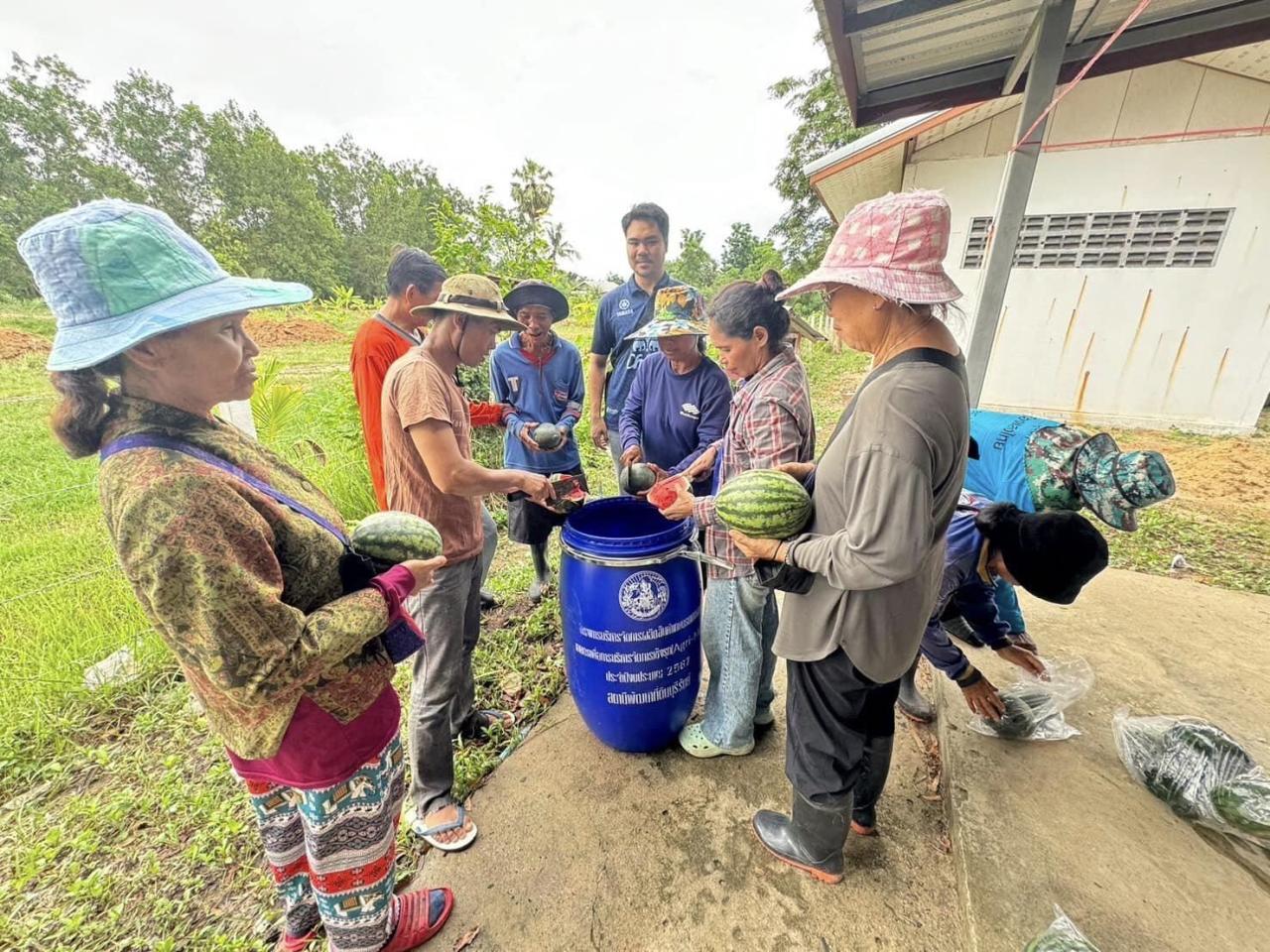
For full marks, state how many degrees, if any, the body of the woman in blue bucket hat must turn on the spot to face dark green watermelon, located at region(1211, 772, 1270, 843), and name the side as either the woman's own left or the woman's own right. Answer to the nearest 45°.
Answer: approximately 45° to the woman's own right

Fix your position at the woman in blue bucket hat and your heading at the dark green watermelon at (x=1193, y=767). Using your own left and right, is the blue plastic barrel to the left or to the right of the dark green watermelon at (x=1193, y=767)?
left

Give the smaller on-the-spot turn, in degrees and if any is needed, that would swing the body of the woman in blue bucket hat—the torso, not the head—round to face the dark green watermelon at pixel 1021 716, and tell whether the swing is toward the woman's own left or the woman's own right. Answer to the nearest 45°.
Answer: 0° — they already face it

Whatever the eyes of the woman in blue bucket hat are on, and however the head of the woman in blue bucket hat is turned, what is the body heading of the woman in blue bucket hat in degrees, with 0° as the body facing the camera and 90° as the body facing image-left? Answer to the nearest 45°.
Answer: approximately 270°

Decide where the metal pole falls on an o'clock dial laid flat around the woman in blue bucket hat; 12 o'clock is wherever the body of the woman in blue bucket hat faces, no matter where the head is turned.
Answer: The metal pole is roughly at 12 o'clock from the woman in blue bucket hat.

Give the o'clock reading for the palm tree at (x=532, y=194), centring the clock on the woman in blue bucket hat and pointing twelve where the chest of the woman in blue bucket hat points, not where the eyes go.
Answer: The palm tree is roughly at 10 o'clock from the woman in blue bucket hat.

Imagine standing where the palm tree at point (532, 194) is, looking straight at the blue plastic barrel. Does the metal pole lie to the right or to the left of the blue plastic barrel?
left

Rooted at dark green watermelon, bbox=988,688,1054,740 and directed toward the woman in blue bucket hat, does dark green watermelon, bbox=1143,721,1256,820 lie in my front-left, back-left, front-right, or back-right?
back-left

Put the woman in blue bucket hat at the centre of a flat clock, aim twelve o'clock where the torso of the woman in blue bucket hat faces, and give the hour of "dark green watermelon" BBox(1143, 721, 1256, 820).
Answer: The dark green watermelon is roughly at 1 o'clock from the woman in blue bucket hat.

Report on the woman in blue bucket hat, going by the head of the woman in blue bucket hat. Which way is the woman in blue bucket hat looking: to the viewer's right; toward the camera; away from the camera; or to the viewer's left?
to the viewer's right
